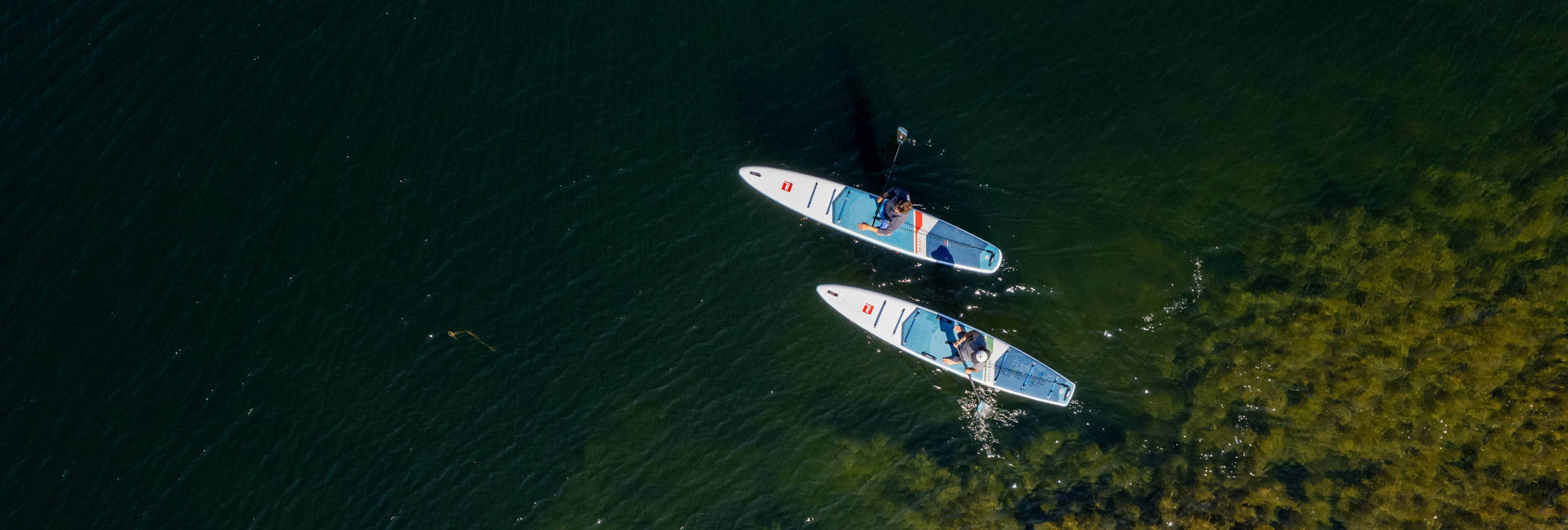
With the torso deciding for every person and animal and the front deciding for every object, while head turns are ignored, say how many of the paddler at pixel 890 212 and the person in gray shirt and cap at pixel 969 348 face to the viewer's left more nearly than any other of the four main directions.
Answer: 2

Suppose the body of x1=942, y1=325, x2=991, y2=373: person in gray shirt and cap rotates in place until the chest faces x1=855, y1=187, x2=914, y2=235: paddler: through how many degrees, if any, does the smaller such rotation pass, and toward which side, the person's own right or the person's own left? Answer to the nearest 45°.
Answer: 0° — they already face them

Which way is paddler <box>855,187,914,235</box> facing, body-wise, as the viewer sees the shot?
to the viewer's left

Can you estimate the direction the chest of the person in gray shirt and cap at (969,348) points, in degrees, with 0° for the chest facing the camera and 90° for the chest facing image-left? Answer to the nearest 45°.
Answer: approximately 90°

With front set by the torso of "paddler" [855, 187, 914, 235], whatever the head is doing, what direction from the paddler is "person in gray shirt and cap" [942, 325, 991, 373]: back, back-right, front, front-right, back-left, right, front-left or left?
back

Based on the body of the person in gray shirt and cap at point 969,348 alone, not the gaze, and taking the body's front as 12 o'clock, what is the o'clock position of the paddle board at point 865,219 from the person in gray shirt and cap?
The paddle board is roughly at 12 o'clock from the person in gray shirt and cap.
